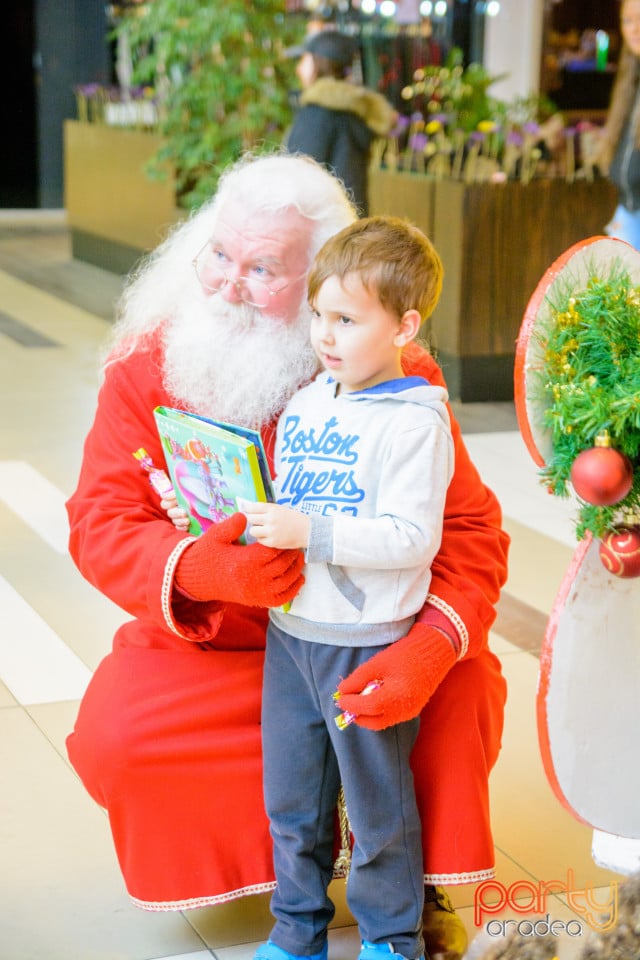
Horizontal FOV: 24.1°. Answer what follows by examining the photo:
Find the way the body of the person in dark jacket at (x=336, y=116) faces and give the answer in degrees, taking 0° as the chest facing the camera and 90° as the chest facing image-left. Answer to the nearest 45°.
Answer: approximately 135°

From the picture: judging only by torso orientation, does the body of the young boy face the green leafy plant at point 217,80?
no

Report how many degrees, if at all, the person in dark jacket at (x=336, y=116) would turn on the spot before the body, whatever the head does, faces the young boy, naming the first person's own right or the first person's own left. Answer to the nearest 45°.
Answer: approximately 135° to the first person's own left

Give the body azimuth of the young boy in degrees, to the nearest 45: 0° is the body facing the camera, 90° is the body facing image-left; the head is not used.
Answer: approximately 45°

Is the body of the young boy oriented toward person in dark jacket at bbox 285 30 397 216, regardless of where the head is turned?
no

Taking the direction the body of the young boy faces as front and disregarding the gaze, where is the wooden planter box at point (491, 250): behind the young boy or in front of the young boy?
behind

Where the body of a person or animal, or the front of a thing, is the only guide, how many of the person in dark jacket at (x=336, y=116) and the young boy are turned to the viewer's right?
0

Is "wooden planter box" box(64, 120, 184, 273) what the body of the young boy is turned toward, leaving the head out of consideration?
no

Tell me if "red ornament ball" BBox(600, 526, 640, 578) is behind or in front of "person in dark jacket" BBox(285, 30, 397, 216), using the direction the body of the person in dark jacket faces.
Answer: behind

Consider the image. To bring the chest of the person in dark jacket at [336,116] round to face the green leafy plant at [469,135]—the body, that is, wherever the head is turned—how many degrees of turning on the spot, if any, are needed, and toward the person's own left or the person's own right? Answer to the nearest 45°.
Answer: approximately 135° to the person's own right
